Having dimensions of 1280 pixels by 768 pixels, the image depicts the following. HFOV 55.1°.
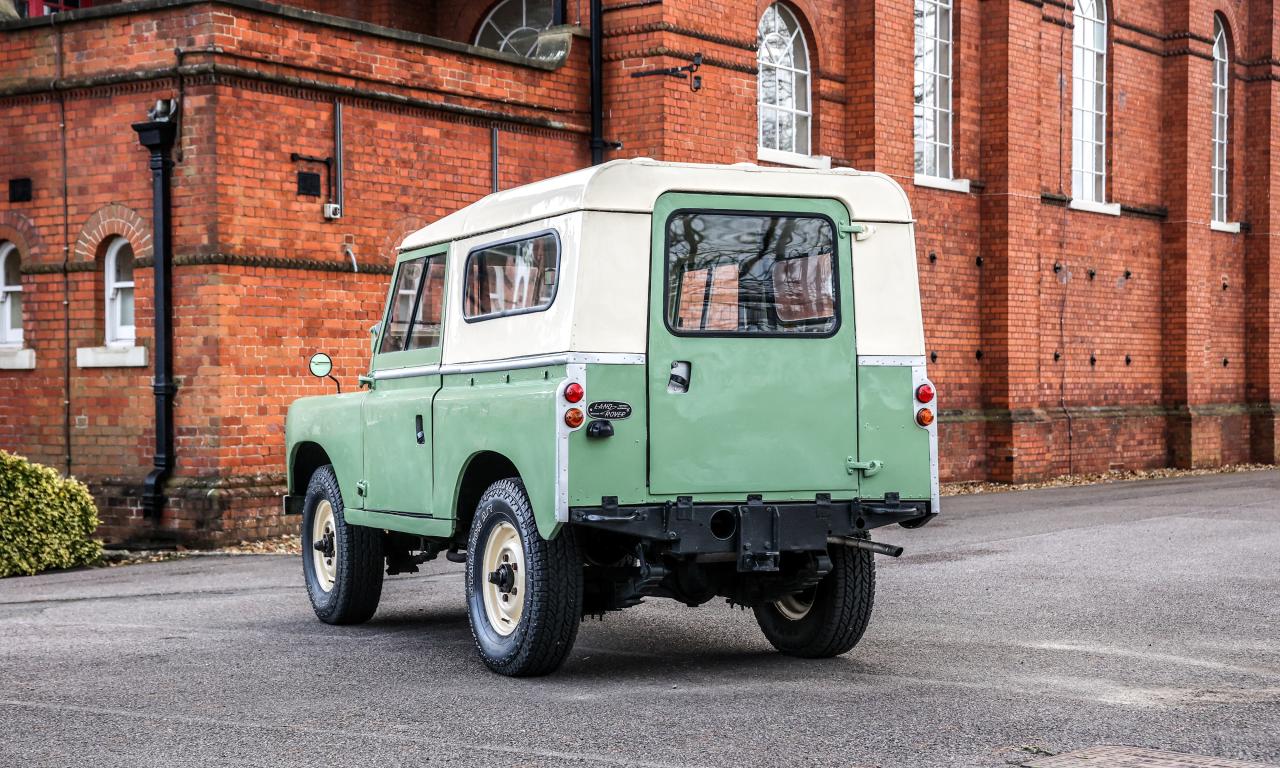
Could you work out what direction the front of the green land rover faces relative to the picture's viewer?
facing away from the viewer and to the left of the viewer

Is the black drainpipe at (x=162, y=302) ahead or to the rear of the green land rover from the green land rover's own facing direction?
ahead

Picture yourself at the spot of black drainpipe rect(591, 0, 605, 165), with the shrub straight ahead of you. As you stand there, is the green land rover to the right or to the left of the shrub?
left

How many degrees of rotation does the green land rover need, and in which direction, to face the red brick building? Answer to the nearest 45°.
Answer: approximately 45° to its right

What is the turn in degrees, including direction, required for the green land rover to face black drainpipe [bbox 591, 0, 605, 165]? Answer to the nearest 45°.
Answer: approximately 45° to its right
